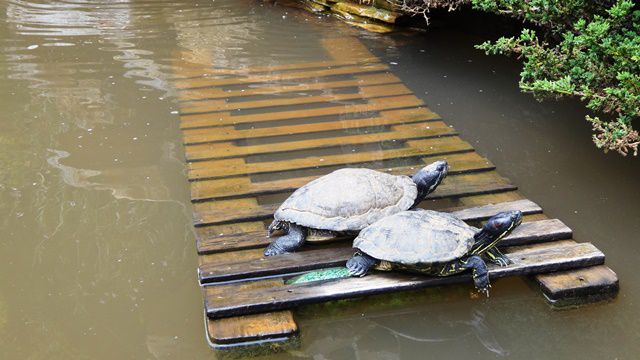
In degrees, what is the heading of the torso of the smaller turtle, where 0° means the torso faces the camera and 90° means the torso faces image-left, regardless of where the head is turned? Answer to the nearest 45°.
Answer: approximately 270°

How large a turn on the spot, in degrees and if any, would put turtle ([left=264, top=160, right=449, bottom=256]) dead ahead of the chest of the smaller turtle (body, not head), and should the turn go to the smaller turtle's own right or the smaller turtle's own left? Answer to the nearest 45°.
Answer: approximately 180°
